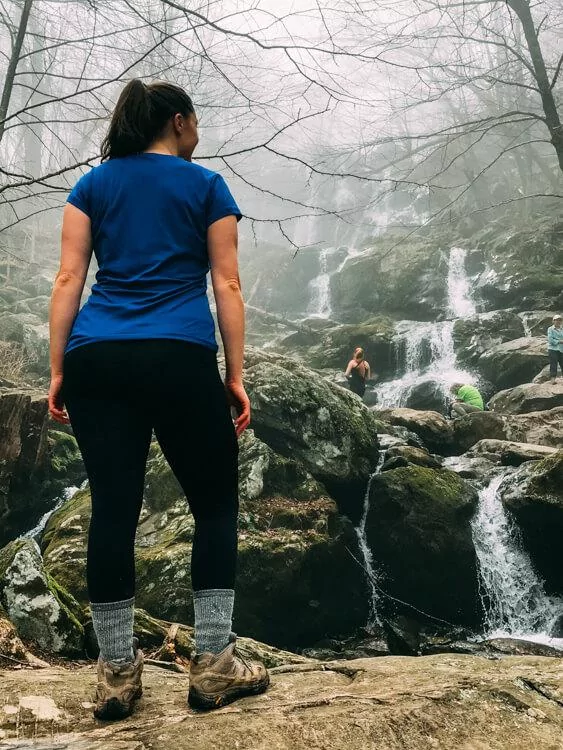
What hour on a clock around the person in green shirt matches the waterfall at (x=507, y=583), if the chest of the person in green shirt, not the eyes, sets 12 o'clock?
The waterfall is roughly at 9 o'clock from the person in green shirt.

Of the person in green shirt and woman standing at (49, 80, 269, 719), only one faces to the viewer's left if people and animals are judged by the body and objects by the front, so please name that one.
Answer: the person in green shirt

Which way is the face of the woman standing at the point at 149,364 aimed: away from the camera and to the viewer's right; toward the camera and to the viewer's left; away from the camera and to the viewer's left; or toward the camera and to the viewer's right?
away from the camera and to the viewer's right

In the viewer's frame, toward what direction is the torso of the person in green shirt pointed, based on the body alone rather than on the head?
to the viewer's left

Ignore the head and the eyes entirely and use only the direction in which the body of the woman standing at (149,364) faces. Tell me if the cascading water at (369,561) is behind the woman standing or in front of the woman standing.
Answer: in front

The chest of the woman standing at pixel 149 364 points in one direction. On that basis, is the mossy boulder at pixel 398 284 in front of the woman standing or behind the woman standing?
in front

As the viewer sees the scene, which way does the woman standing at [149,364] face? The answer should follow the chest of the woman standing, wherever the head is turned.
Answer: away from the camera

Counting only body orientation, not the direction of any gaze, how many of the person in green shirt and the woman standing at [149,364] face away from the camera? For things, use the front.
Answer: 1

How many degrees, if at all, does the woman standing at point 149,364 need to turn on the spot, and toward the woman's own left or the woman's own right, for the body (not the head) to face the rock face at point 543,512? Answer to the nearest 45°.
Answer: approximately 45° to the woman's own right

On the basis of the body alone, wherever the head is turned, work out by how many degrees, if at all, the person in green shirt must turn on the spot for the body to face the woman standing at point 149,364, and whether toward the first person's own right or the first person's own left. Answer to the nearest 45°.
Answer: approximately 90° to the first person's own left

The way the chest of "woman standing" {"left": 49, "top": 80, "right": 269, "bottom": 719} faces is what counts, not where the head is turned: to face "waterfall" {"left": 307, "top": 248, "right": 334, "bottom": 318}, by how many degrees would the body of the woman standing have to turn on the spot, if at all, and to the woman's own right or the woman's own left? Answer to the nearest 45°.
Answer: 0° — they already face it
